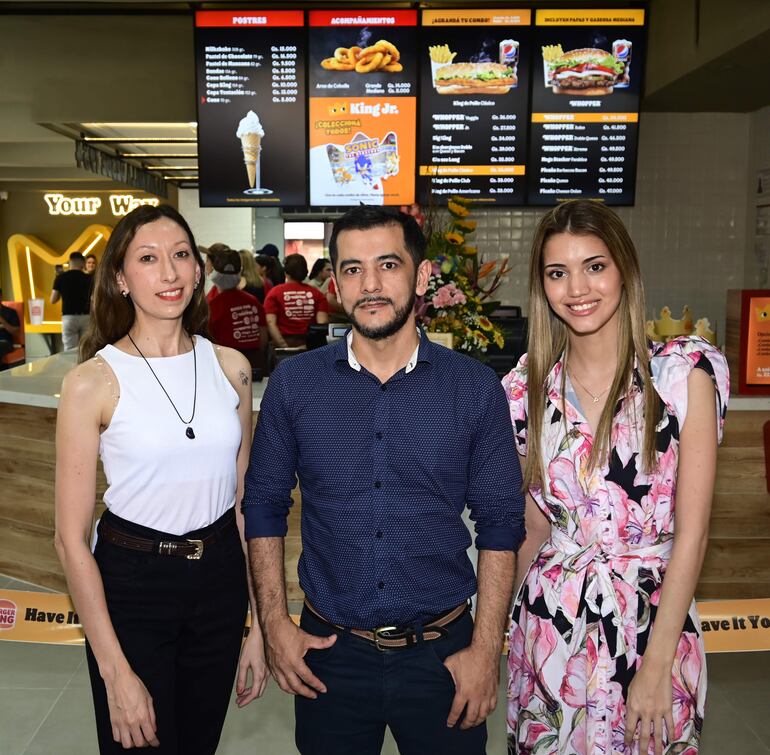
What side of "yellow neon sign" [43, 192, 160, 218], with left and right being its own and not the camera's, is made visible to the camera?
front

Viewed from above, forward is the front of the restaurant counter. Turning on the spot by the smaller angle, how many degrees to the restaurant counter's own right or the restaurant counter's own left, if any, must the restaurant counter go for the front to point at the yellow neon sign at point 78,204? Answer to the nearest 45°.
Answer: approximately 135° to the restaurant counter's own right

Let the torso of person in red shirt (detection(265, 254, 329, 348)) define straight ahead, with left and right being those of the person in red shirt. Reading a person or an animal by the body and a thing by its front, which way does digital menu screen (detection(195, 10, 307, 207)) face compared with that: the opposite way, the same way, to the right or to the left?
the opposite way

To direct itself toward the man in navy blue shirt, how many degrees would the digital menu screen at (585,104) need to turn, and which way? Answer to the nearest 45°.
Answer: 0° — it already faces them

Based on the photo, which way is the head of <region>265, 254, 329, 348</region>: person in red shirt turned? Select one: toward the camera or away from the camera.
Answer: away from the camera

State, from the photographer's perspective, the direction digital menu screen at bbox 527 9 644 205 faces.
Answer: facing the viewer

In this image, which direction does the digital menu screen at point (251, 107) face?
toward the camera

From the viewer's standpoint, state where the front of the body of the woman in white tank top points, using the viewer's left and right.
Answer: facing the viewer and to the right of the viewer

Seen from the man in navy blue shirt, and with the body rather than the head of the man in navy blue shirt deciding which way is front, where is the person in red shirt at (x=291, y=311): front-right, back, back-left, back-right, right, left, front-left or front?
back

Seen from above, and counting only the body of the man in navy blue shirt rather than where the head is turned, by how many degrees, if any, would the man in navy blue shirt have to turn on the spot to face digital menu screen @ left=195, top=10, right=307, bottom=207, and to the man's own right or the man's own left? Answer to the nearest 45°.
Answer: approximately 180°

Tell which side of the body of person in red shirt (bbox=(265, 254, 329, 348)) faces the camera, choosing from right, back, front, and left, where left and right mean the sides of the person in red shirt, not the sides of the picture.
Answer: back
